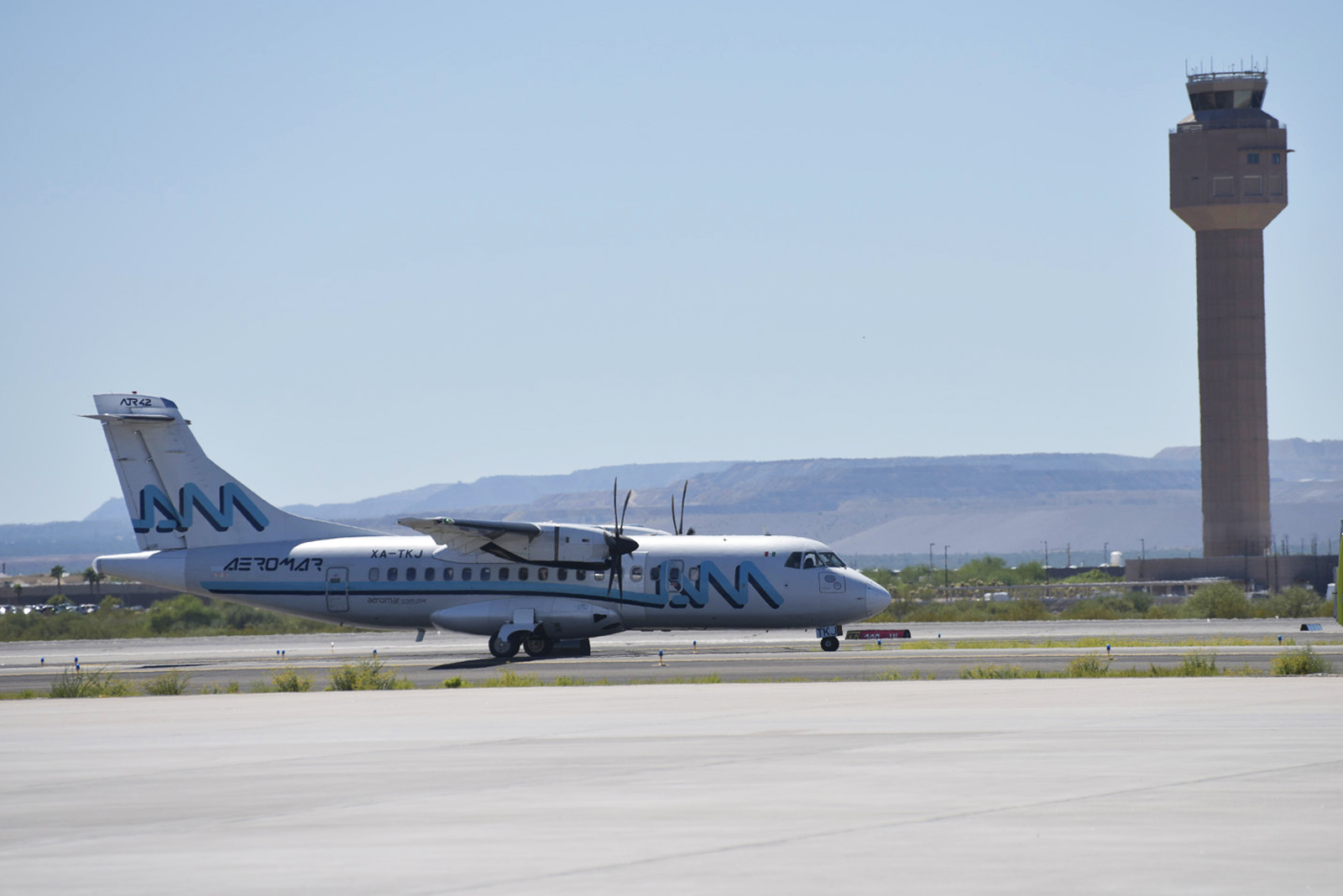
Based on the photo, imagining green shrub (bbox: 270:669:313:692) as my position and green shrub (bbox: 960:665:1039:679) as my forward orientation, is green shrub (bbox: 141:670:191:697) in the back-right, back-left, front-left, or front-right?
back-right

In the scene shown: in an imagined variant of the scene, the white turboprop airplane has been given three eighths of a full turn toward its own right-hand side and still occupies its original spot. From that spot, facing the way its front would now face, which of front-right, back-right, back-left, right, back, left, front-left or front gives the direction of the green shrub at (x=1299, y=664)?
left

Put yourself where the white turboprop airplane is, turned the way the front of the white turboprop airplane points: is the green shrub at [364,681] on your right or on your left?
on your right

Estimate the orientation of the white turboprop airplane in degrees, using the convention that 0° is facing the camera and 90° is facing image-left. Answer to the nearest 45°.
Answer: approximately 270°

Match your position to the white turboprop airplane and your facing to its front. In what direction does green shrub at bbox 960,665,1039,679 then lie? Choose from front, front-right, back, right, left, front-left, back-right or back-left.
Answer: front-right

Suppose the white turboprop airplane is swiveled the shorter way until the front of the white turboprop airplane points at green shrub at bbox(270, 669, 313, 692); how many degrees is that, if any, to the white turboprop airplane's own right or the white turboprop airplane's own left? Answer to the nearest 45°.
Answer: approximately 90° to the white turboprop airplane's own right

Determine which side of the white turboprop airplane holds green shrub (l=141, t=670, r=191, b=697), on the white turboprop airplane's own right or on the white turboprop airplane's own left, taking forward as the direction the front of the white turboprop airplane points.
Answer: on the white turboprop airplane's own right
